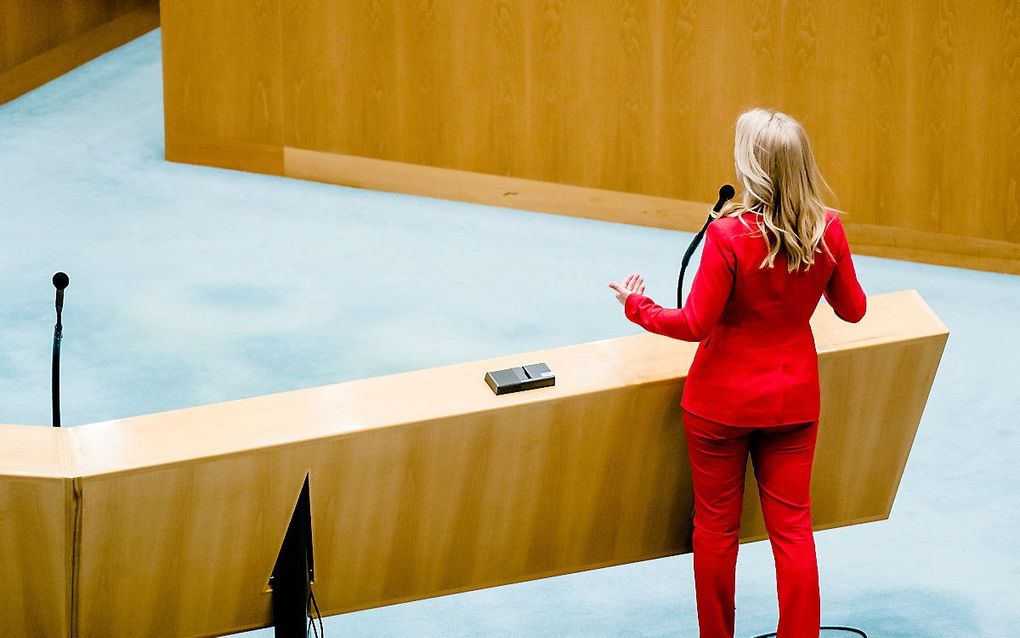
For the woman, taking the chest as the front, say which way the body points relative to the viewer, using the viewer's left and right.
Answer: facing away from the viewer and to the left of the viewer
